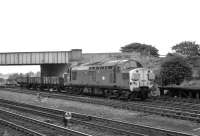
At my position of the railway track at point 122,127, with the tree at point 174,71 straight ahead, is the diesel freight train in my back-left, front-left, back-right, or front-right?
front-left

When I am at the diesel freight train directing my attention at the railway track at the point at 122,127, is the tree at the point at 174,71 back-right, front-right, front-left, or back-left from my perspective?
back-left

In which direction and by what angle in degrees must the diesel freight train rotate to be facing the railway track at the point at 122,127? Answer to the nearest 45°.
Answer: approximately 45° to its right

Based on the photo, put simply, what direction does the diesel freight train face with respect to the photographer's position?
facing the viewer and to the right of the viewer

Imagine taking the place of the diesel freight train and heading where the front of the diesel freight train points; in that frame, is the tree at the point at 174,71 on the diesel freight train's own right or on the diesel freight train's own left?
on the diesel freight train's own left

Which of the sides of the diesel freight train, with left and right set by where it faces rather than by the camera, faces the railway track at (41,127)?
right
